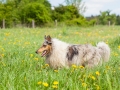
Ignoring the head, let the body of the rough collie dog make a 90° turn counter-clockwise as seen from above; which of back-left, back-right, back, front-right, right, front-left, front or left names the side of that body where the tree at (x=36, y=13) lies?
back

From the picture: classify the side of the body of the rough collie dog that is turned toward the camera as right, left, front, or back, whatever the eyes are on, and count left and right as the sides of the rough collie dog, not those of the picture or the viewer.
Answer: left

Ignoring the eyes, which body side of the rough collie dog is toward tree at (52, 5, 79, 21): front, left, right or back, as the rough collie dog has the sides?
right
